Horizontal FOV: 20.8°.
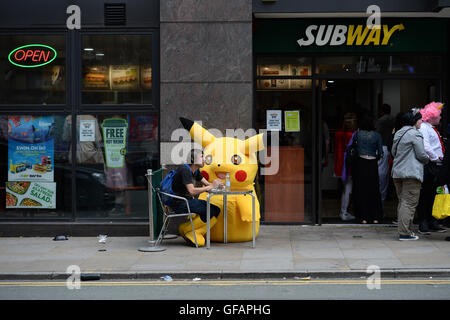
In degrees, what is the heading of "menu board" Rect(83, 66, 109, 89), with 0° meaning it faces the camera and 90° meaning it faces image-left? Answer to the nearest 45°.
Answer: approximately 0°

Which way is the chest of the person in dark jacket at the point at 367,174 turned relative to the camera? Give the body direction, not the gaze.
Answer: away from the camera

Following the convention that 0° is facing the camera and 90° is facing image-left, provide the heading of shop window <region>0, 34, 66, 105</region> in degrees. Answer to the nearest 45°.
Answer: approximately 0°

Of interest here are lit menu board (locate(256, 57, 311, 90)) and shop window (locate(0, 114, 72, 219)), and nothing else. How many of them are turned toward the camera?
2

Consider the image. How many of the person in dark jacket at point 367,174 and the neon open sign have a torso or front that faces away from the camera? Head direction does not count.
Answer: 1

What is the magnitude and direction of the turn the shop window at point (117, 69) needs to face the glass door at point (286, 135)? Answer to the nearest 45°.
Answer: approximately 90° to its left

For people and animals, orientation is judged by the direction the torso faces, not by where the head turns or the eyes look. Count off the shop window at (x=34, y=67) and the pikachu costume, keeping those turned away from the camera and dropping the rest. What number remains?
0

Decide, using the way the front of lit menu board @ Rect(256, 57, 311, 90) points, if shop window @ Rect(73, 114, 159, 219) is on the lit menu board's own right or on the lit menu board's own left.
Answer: on the lit menu board's own right

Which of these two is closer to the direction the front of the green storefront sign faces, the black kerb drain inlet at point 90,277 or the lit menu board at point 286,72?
the black kerb drain inlet

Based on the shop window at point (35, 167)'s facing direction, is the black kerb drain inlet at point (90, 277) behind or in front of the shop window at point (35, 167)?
in front
